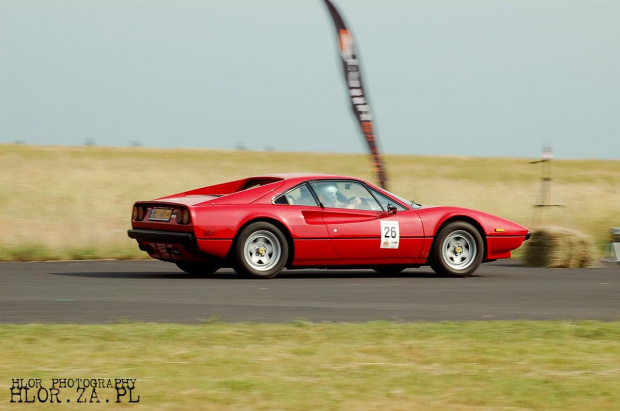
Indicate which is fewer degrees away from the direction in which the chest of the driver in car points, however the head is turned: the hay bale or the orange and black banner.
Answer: the hay bale

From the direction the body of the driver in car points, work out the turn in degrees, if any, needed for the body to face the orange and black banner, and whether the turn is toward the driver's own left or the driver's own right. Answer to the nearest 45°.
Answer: approximately 90° to the driver's own left

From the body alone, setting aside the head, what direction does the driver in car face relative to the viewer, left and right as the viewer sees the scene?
facing to the right of the viewer

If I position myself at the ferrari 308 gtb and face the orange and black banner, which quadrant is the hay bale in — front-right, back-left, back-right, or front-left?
front-right

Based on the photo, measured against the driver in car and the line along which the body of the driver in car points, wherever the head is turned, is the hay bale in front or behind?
in front

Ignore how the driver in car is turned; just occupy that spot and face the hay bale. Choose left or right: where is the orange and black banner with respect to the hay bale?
left
